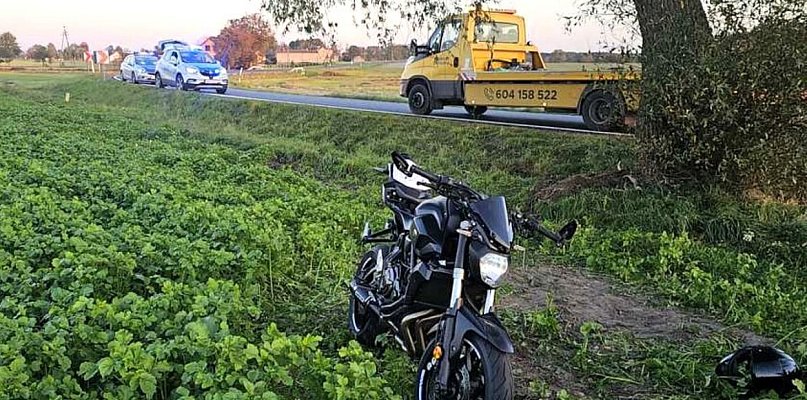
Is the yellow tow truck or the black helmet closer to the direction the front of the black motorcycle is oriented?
the black helmet

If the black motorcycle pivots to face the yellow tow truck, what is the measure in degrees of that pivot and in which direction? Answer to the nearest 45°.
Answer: approximately 135° to its left

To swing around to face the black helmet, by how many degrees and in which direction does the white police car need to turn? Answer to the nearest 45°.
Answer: approximately 45° to its right

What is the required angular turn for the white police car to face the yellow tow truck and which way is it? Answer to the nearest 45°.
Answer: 0° — it already faces it

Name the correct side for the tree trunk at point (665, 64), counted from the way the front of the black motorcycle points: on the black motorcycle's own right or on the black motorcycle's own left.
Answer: on the black motorcycle's own left

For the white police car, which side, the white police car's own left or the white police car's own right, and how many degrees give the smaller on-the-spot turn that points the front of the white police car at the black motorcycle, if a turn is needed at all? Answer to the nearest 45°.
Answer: approximately 45° to the white police car's own right

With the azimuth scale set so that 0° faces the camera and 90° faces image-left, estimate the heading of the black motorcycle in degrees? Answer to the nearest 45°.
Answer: approximately 315°
